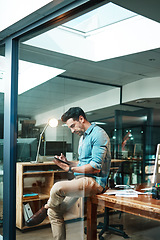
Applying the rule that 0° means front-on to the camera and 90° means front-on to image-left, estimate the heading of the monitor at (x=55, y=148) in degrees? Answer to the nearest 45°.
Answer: approximately 0°

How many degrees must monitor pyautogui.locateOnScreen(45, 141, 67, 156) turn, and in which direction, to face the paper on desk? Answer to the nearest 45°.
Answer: approximately 45° to its left

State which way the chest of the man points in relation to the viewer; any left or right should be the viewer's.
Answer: facing to the left of the viewer

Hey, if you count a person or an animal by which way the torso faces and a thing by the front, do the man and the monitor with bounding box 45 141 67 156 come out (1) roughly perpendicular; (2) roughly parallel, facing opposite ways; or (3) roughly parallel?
roughly perpendicular
